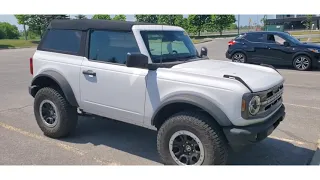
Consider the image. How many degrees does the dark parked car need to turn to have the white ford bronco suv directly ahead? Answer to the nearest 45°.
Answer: approximately 90° to its right

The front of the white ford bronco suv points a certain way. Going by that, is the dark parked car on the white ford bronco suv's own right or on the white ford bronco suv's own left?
on the white ford bronco suv's own left

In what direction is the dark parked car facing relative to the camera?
to the viewer's right

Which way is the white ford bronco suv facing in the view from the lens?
facing the viewer and to the right of the viewer

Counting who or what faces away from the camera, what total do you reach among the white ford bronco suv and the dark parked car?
0
